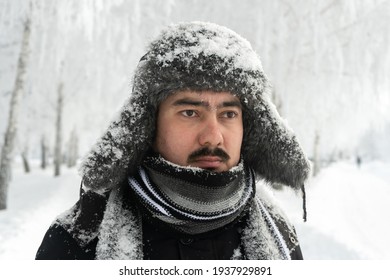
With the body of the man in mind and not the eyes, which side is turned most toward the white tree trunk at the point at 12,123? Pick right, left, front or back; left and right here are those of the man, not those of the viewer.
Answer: back

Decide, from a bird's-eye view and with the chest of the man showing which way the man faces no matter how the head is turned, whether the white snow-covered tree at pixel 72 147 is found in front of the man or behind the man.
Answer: behind

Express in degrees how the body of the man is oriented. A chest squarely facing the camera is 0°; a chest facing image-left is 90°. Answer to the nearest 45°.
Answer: approximately 315°
